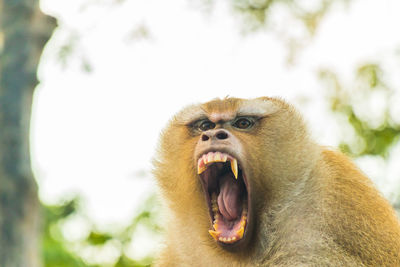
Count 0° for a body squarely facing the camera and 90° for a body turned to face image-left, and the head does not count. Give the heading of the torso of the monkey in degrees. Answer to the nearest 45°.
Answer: approximately 45°

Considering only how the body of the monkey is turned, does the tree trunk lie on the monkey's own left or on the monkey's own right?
on the monkey's own right
